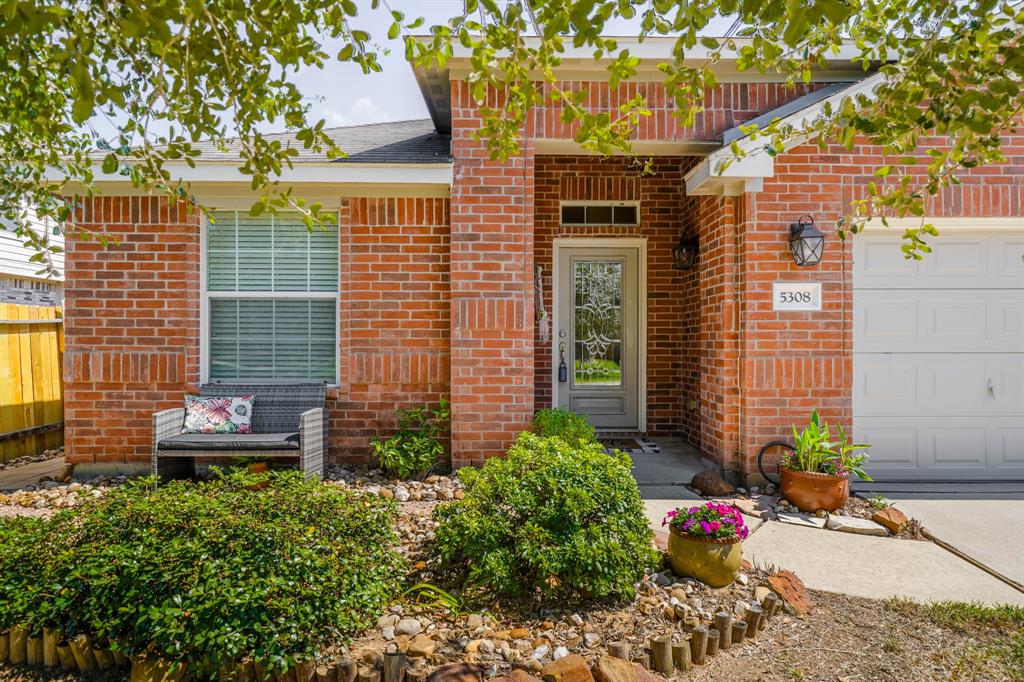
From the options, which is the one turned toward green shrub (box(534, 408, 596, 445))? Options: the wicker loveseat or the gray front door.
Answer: the gray front door

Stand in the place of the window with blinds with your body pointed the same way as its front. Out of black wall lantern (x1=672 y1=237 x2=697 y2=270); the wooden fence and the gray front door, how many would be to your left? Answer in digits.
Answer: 2

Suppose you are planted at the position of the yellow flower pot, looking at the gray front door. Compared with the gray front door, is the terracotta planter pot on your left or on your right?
right

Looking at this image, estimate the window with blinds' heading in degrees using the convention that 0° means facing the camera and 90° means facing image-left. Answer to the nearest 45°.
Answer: approximately 0°

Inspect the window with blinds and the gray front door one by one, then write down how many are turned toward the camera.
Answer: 2

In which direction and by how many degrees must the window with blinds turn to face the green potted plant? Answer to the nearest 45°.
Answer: approximately 45° to its left

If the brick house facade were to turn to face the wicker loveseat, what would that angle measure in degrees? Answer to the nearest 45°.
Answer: approximately 90° to its right

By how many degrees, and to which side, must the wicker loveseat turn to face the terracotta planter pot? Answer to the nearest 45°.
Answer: approximately 90° to its left
